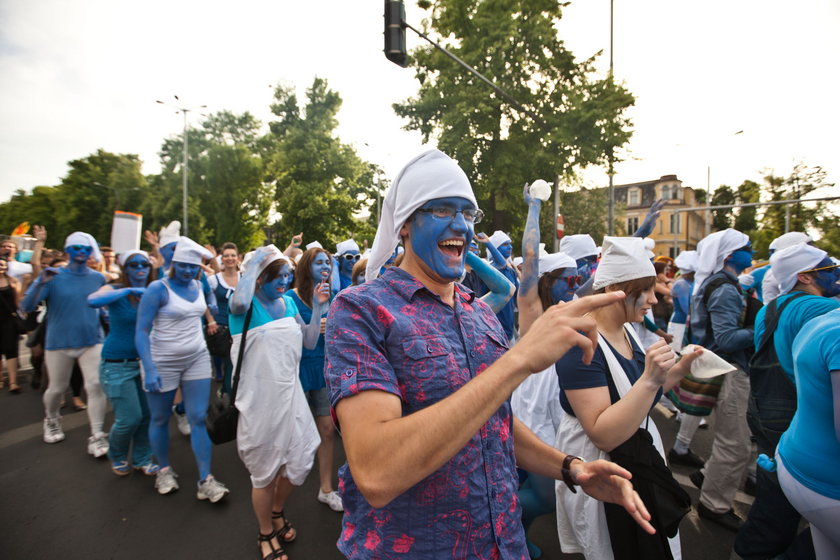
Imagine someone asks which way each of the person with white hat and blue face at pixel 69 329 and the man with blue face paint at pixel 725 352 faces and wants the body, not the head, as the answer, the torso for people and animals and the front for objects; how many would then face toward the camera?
1

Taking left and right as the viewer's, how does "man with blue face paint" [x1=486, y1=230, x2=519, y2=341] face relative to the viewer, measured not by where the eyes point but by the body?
facing the viewer and to the right of the viewer

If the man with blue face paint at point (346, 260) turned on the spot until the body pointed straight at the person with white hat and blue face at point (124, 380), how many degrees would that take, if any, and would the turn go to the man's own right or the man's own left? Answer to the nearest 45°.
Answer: approximately 90° to the man's own right

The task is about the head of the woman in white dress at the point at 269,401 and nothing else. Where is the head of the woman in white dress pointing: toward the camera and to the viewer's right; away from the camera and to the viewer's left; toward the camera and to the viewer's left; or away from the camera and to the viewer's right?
toward the camera and to the viewer's right

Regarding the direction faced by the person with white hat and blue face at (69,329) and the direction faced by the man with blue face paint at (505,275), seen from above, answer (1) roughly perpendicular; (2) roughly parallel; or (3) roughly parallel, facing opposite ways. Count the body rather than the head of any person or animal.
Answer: roughly parallel

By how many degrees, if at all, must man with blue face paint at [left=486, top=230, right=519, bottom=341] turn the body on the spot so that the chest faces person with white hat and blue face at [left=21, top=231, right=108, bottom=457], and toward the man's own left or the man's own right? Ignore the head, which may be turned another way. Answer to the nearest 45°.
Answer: approximately 135° to the man's own right

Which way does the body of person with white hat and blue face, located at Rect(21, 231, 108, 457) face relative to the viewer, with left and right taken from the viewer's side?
facing the viewer

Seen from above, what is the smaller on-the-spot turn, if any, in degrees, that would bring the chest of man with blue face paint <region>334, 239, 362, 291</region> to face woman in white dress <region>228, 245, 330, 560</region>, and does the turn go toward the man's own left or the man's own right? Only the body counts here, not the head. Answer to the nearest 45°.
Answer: approximately 45° to the man's own right

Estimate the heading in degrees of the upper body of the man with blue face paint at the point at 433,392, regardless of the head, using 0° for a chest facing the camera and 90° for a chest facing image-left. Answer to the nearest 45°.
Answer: approximately 315°

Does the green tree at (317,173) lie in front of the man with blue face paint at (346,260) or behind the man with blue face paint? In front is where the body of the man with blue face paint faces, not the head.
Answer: behind
